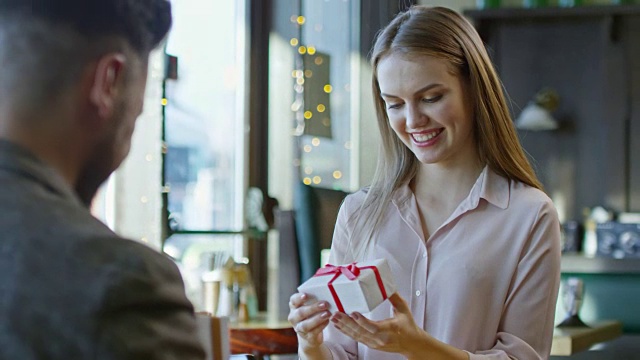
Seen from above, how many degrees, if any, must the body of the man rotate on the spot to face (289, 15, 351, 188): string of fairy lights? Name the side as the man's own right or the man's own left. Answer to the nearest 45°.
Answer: approximately 45° to the man's own left

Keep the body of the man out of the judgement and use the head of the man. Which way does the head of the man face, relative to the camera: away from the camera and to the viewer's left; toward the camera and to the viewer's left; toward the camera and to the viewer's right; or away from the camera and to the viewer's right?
away from the camera and to the viewer's right

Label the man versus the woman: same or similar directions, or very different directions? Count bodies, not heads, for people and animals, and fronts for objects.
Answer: very different directions

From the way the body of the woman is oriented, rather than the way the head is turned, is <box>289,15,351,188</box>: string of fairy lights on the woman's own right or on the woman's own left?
on the woman's own right

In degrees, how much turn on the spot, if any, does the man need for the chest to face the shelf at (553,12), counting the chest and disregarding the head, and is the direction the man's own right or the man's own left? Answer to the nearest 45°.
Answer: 0° — they already face it

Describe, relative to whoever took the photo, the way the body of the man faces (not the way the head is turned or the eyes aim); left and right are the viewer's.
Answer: facing away from the viewer and to the right of the viewer

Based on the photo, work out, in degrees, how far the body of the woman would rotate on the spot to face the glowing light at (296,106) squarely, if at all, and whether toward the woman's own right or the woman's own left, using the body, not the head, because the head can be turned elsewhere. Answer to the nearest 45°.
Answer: approximately 135° to the woman's own right

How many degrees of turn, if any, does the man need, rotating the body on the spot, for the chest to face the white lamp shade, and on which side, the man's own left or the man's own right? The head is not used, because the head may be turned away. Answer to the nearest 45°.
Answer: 0° — they already face it
